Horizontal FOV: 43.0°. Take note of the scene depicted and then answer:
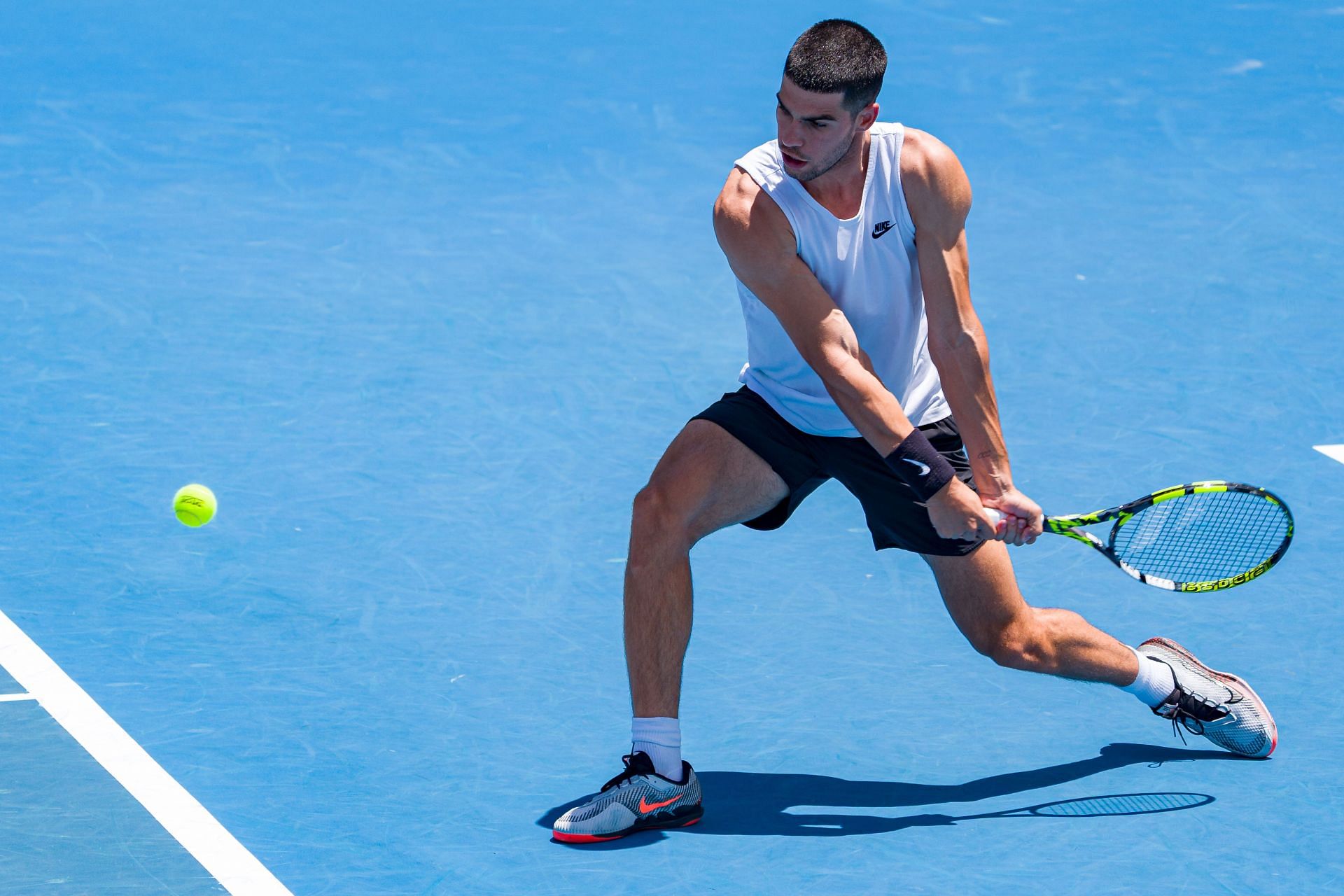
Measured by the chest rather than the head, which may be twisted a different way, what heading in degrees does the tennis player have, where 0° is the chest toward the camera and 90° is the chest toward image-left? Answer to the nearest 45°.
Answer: approximately 0°
